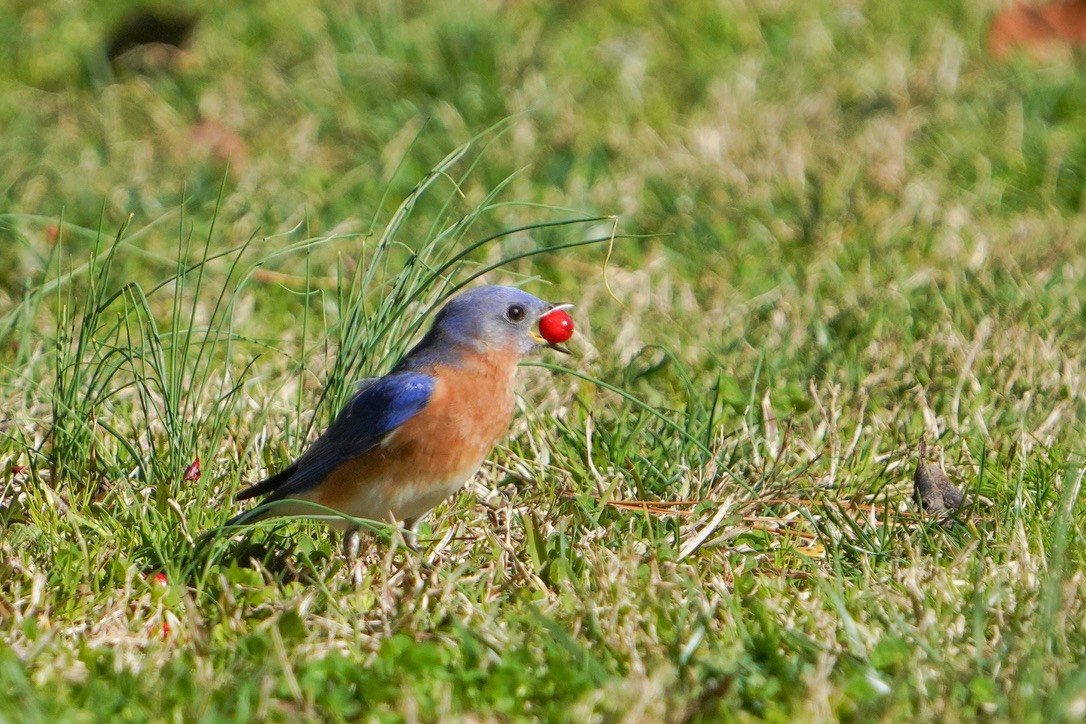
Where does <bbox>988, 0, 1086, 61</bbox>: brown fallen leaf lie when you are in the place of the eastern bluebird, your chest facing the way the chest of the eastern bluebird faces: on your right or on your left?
on your left

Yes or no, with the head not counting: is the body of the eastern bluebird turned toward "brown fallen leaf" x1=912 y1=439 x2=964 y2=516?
yes

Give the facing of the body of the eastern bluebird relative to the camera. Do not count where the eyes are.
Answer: to the viewer's right

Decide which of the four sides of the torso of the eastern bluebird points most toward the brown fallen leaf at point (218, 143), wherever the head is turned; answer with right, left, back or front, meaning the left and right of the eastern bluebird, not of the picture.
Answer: left
